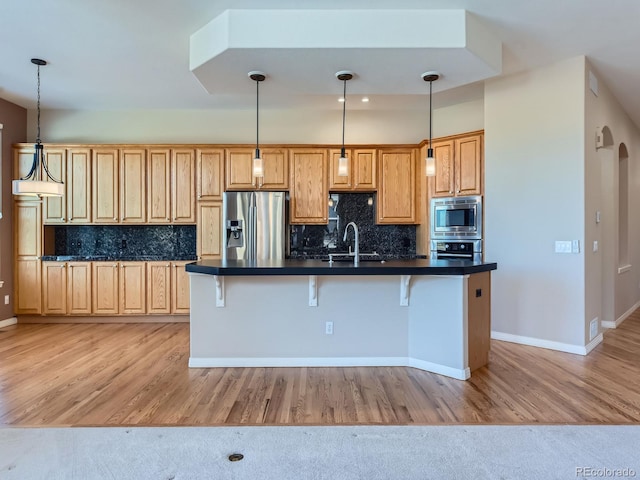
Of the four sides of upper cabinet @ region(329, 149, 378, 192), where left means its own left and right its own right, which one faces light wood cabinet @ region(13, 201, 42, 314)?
right

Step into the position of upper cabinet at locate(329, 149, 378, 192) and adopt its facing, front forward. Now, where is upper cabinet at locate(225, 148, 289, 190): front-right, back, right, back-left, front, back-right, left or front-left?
right

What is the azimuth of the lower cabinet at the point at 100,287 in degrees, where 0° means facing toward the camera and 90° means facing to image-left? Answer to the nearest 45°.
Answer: approximately 0°

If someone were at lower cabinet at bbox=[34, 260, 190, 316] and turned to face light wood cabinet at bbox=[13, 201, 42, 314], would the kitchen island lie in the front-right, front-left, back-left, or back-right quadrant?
back-left

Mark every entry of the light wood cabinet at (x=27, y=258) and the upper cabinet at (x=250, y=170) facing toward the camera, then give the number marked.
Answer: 2

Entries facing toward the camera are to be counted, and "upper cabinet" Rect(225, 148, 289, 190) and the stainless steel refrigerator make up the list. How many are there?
2

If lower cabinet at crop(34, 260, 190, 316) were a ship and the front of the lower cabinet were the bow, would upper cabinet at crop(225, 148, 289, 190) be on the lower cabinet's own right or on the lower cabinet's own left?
on the lower cabinet's own left

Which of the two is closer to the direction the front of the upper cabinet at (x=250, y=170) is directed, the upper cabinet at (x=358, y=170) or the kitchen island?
the kitchen island

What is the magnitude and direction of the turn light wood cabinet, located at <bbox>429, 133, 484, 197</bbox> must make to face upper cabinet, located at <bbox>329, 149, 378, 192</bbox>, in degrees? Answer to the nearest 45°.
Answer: approximately 45° to its right

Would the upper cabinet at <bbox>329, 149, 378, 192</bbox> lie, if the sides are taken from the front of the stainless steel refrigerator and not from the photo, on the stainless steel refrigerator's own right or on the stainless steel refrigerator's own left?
on the stainless steel refrigerator's own left

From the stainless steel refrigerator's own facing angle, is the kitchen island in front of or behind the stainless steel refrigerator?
in front

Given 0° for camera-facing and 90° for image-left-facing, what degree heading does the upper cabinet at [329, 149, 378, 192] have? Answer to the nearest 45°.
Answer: approximately 0°
